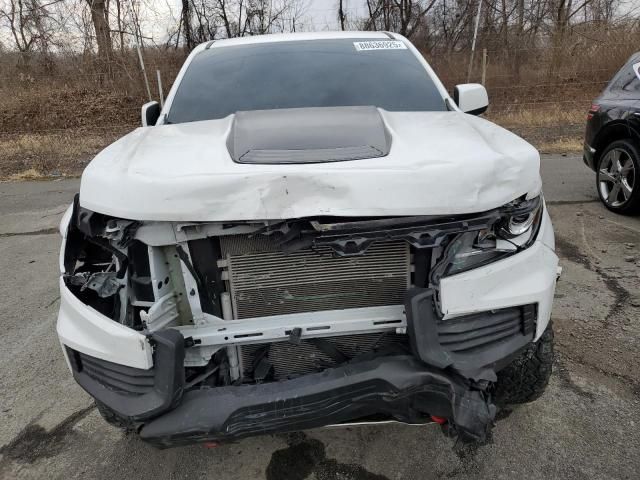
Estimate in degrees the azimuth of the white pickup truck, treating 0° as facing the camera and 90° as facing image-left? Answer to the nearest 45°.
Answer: approximately 0°

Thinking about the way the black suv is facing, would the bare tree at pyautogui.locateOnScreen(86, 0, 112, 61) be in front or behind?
behind

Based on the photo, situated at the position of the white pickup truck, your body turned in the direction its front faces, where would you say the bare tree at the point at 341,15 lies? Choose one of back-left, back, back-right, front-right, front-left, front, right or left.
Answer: back

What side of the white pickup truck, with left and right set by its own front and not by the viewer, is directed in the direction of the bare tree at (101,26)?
back

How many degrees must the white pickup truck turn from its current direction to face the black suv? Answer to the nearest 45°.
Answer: approximately 135° to its left
